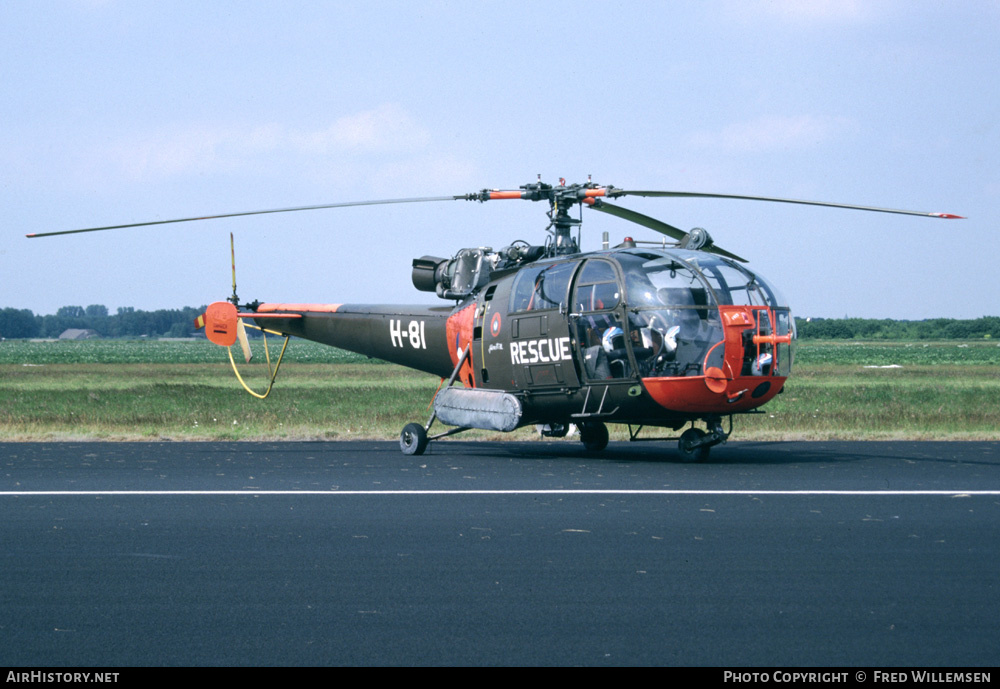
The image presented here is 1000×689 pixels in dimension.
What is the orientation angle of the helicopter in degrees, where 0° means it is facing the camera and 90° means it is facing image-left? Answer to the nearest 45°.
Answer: approximately 315°
